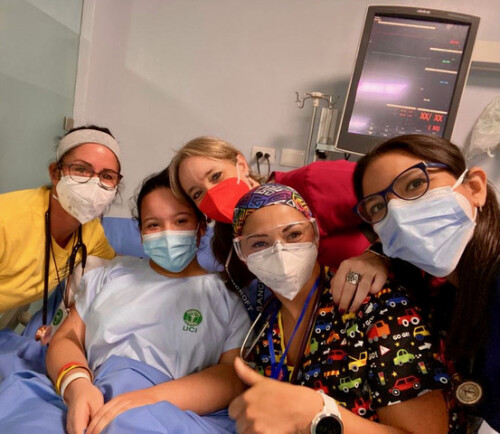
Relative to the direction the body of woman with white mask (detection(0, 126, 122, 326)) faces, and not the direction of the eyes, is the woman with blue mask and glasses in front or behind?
in front

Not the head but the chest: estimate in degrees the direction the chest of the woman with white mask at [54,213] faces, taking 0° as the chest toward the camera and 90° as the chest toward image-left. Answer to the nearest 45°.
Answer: approximately 315°

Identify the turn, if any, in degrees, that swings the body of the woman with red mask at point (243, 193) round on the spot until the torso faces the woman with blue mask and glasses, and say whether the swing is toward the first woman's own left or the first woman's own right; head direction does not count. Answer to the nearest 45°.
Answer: approximately 90° to the first woman's own left

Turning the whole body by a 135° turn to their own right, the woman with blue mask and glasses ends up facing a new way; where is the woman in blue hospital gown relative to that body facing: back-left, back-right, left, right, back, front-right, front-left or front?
left

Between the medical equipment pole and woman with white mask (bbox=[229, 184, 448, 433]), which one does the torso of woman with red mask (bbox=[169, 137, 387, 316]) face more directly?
the woman with white mask

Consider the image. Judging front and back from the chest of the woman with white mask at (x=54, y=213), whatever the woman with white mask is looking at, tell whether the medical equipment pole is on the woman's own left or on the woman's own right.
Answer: on the woman's own left

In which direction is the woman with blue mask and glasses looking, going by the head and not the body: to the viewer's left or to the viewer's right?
to the viewer's left

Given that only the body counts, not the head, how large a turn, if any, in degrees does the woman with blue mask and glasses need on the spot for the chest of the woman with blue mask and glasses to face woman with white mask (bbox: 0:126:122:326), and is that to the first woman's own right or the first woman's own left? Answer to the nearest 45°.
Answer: approximately 45° to the first woman's own right
